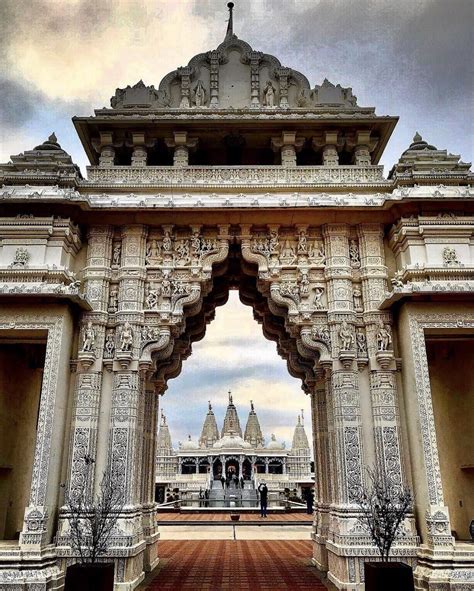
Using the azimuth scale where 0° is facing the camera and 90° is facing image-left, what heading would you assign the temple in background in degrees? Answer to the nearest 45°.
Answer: approximately 0°

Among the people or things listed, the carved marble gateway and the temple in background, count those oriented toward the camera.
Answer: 2

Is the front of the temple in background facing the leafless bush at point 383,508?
yes

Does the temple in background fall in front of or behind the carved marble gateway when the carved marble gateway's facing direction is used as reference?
behind

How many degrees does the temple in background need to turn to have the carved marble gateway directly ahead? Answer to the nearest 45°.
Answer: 0° — it already faces it

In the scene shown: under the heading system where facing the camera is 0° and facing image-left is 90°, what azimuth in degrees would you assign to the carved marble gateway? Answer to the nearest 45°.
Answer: approximately 0°
